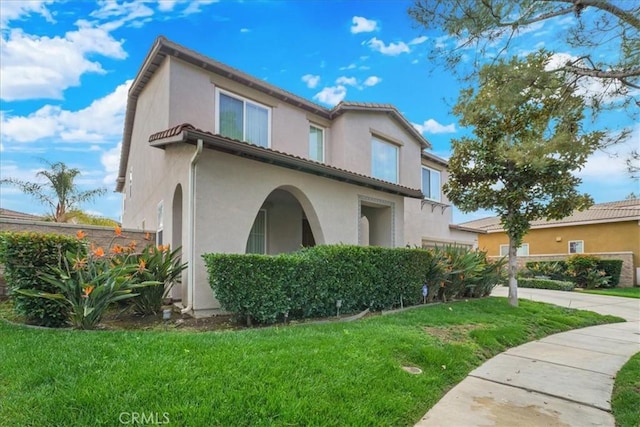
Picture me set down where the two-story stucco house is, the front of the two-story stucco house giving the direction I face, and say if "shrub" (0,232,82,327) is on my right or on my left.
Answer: on my right

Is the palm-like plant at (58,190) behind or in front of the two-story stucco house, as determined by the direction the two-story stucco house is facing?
behind

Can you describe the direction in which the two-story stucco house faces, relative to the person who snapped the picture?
facing the viewer and to the right of the viewer

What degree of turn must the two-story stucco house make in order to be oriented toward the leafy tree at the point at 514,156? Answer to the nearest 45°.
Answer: approximately 45° to its left

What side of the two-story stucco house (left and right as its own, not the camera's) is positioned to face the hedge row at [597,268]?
left

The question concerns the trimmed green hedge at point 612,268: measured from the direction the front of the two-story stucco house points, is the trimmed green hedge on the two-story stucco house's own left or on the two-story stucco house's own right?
on the two-story stucco house's own left

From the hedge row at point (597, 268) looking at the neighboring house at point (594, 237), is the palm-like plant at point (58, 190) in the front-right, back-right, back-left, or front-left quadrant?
back-left
